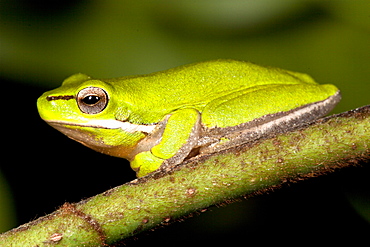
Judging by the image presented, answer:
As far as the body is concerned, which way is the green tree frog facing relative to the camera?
to the viewer's left
